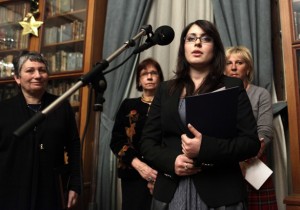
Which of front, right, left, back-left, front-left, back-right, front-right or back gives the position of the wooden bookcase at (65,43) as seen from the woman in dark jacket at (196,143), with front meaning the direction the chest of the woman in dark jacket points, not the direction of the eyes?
back-right

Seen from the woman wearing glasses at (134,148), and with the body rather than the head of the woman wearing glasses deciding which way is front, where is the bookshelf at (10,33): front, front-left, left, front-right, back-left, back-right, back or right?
back

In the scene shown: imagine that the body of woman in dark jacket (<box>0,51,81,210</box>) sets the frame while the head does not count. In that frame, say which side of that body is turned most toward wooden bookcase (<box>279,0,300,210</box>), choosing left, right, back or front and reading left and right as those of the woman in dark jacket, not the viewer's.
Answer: left

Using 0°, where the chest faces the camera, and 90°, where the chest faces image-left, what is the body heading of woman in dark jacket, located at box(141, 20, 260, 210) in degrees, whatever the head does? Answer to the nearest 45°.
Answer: approximately 0°

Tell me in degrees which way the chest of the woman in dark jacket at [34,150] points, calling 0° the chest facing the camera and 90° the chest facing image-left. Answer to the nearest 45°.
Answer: approximately 0°

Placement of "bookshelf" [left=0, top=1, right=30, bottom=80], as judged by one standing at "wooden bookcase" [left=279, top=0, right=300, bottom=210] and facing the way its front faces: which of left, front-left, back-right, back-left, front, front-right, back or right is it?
right
